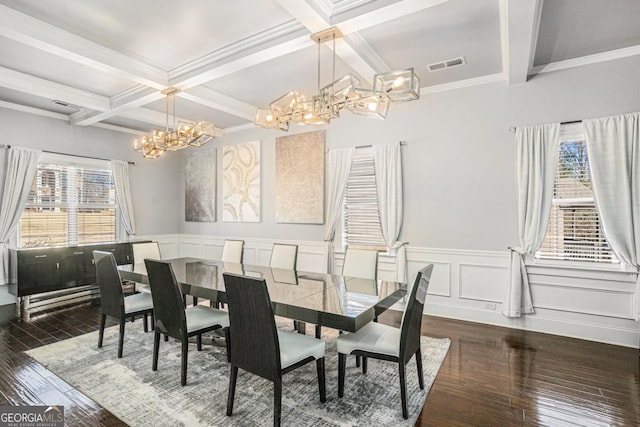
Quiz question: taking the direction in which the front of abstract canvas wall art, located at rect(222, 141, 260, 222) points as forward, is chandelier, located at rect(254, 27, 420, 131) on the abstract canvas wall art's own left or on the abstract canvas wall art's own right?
on the abstract canvas wall art's own left

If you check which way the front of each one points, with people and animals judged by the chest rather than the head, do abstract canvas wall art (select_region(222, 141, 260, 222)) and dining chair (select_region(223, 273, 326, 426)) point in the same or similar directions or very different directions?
very different directions

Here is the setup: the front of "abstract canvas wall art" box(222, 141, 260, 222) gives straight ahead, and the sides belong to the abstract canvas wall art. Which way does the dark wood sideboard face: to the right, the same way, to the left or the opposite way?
to the left

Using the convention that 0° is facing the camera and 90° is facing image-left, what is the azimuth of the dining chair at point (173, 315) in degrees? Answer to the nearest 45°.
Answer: approximately 225°

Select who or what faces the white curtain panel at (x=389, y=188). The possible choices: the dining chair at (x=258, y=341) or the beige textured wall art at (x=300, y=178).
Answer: the dining chair

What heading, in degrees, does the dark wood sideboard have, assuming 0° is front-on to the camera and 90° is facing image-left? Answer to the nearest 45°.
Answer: approximately 315°

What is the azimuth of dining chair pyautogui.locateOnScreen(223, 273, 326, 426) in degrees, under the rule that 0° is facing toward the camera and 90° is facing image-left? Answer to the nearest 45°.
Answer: approximately 225°

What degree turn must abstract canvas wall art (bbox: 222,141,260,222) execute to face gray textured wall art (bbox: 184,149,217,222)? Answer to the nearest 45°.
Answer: approximately 90° to its right

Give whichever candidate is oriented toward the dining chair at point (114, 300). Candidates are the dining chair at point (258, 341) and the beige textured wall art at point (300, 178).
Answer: the beige textured wall art

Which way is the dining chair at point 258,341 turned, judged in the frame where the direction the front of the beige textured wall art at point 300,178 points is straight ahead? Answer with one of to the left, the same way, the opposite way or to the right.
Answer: the opposite way

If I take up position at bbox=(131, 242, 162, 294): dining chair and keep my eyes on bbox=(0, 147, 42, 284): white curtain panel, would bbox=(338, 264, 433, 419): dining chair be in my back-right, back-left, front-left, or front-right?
back-left

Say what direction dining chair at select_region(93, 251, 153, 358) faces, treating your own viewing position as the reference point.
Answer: facing away from the viewer and to the right of the viewer
